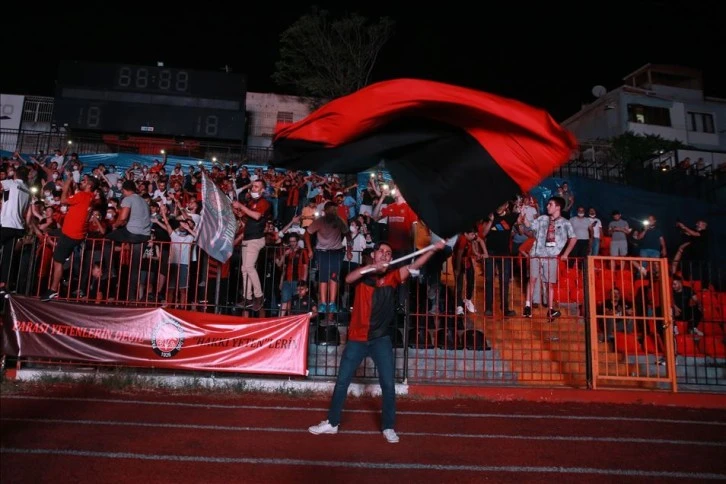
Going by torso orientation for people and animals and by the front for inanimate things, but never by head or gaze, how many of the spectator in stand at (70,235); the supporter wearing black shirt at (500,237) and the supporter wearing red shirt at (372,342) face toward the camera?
2

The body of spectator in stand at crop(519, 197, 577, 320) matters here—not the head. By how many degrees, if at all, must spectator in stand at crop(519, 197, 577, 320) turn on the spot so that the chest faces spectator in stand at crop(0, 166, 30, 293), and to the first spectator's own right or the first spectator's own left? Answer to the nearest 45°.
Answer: approximately 45° to the first spectator's own right

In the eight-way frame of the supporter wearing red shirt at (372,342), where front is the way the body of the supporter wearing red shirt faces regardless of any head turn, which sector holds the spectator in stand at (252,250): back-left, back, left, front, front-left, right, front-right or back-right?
back-right

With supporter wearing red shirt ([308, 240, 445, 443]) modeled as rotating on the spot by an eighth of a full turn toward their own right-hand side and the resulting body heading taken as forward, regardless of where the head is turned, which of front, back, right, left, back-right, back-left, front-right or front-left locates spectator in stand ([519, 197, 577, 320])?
back

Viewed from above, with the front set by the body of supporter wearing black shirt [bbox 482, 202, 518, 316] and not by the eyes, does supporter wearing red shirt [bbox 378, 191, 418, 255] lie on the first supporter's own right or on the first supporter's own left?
on the first supporter's own right

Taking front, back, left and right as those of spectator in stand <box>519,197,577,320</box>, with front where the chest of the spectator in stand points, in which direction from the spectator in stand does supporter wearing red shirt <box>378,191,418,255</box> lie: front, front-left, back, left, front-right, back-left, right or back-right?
right

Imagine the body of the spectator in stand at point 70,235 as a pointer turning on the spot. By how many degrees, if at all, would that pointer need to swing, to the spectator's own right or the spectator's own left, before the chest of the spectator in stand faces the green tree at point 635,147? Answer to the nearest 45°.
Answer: approximately 180°

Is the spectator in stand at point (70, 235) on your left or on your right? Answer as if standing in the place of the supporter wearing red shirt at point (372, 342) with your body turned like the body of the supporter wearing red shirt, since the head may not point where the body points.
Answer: on your right
